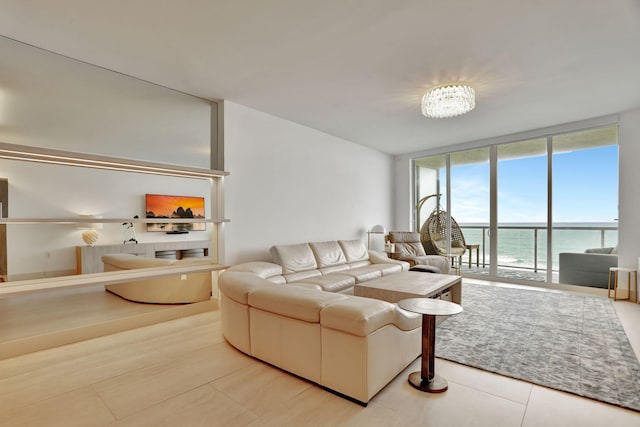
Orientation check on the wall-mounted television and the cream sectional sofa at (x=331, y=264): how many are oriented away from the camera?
0

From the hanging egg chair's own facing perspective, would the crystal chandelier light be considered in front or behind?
in front

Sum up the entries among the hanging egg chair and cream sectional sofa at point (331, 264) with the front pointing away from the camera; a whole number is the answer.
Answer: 0

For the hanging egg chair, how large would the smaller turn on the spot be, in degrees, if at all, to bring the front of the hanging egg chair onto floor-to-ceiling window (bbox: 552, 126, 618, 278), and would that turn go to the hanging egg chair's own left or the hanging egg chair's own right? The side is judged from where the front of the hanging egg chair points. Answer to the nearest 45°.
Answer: approximately 45° to the hanging egg chair's own left

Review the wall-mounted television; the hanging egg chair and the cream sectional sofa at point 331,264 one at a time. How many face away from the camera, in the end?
0

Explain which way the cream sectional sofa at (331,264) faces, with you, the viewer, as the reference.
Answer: facing the viewer and to the right of the viewer

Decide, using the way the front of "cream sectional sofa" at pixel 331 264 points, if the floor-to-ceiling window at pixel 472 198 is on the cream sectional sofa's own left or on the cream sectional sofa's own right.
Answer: on the cream sectional sofa's own left

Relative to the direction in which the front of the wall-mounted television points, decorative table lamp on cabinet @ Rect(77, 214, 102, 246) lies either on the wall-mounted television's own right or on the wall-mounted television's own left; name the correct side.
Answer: on the wall-mounted television's own right

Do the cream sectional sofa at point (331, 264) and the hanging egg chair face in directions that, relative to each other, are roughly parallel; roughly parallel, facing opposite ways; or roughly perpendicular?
roughly parallel

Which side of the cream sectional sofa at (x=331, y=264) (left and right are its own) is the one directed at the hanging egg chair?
left
